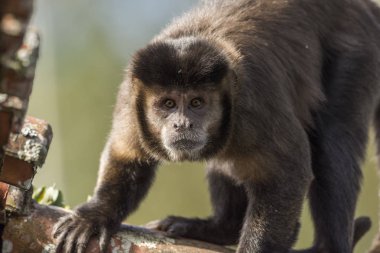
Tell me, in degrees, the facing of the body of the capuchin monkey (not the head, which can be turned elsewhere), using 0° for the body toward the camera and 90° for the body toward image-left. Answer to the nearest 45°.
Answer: approximately 45°
